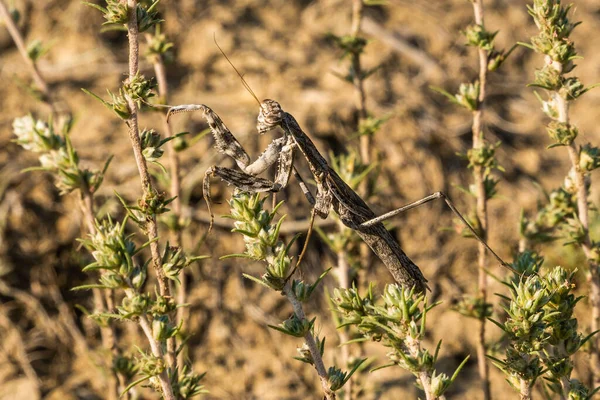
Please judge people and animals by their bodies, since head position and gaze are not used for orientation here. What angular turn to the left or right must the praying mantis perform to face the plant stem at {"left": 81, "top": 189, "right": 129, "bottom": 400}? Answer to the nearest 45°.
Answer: approximately 45° to its left

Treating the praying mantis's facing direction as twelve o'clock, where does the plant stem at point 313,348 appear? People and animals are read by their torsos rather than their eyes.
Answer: The plant stem is roughly at 9 o'clock from the praying mantis.

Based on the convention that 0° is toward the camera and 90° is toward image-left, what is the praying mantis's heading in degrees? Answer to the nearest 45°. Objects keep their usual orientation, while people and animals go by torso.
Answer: approximately 90°

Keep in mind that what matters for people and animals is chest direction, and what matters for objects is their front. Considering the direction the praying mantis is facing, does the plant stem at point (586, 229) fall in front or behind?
behind

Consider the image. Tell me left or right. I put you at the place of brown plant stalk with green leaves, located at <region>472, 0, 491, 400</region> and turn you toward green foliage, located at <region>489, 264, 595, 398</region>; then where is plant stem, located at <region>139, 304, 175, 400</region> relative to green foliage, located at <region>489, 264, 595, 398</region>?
right

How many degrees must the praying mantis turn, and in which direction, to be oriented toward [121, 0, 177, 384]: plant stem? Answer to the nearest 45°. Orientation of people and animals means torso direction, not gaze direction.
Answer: approximately 45° to its left
